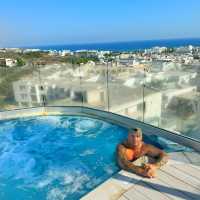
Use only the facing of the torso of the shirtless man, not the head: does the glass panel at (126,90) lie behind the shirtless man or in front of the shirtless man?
behind

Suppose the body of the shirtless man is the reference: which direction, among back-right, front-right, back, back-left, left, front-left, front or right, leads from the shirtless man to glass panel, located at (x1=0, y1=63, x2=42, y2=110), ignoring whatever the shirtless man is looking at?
back

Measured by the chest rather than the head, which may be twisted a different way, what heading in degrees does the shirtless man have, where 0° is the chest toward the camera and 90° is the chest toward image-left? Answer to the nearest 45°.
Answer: approximately 315°

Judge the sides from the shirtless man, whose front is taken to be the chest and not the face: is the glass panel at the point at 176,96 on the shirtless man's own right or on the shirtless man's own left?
on the shirtless man's own left

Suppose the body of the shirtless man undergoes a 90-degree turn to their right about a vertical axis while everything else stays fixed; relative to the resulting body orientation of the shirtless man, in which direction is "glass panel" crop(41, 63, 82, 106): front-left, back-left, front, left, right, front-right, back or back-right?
right
